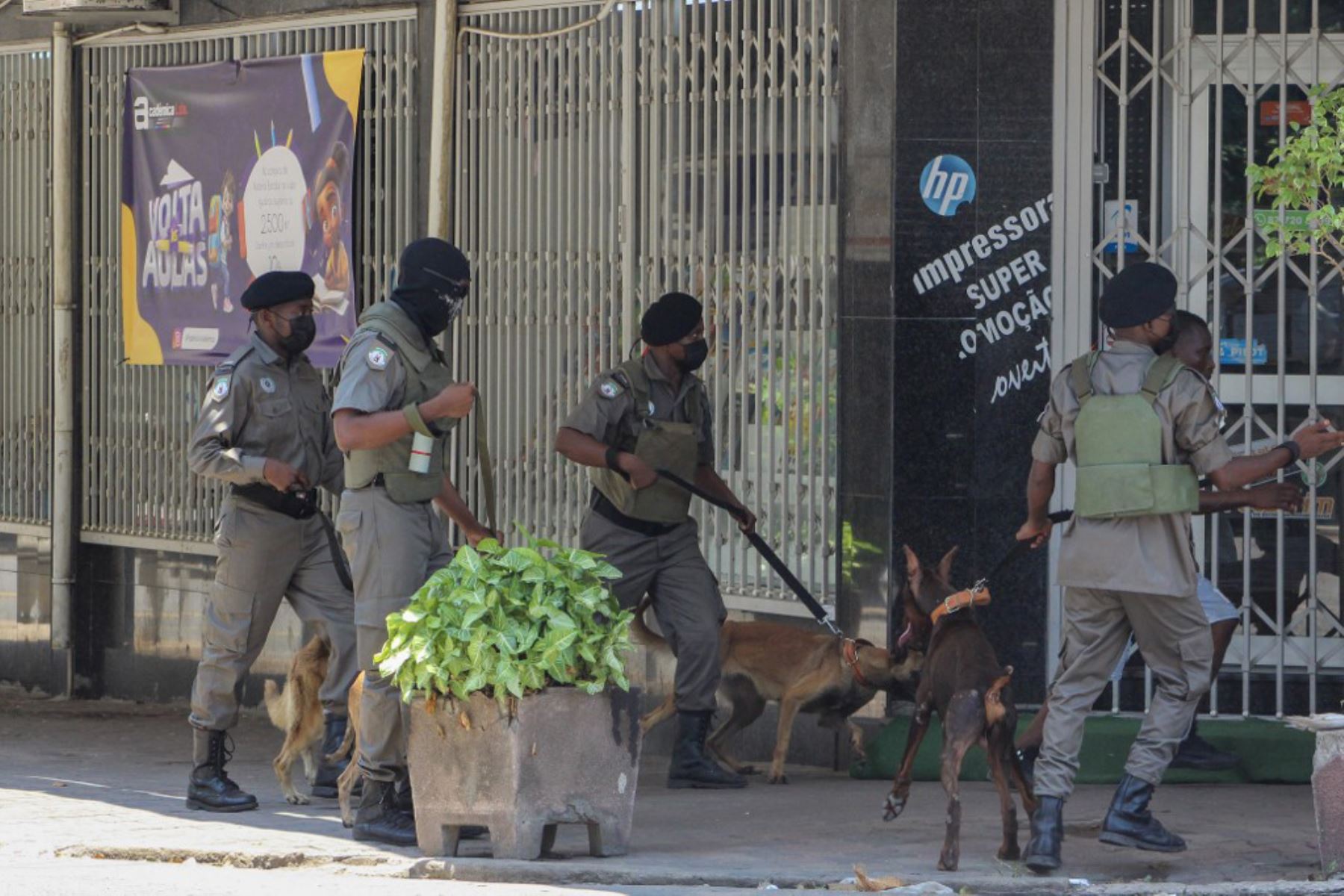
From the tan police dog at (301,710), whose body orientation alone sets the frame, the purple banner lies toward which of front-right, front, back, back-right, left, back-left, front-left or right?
left

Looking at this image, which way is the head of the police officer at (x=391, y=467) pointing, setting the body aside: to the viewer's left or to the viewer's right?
to the viewer's right

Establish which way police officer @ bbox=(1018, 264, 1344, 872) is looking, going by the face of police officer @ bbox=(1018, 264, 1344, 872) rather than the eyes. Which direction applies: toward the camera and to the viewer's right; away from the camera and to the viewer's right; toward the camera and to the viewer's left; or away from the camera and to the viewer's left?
away from the camera and to the viewer's right

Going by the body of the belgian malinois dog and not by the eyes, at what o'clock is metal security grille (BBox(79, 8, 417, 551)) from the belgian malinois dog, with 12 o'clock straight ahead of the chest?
The metal security grille is roughly at 7 o'clock from the belgian malinois dog.

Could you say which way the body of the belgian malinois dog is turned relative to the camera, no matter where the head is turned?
to the viewer's right

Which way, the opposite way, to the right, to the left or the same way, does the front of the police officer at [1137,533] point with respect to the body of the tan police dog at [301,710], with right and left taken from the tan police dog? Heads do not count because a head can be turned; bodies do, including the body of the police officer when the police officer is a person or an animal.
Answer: the same way

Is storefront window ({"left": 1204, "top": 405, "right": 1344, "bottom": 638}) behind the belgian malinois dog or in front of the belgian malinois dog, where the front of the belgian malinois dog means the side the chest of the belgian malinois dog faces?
in front

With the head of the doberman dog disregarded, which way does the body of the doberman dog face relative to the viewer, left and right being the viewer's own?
facing away from the viewer and to the left of the viewer

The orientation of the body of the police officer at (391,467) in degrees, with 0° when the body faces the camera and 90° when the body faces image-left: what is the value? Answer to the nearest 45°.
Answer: approximately 270°

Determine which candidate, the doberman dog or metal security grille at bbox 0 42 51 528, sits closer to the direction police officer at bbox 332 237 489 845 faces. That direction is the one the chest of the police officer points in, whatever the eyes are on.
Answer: the doberman dog

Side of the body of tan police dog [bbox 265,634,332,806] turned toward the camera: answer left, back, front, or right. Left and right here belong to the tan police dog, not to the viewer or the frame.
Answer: right

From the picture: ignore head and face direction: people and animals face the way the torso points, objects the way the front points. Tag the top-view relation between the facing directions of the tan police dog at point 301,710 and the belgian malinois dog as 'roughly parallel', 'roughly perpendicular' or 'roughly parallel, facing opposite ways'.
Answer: roughly parallel

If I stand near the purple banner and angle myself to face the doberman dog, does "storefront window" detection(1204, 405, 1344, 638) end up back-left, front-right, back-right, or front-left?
front-left

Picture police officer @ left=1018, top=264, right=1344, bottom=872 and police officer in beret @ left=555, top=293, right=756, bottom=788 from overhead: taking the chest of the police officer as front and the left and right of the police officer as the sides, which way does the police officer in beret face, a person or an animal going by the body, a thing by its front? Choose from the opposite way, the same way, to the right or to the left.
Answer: to the right

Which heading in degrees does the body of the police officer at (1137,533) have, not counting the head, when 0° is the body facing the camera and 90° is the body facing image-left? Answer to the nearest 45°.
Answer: approximately 225°
